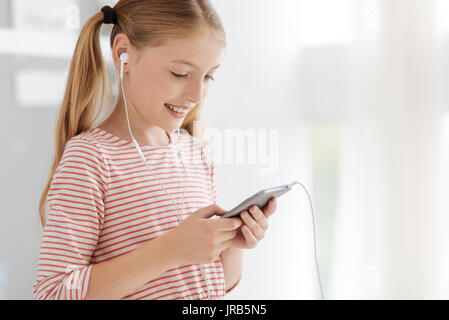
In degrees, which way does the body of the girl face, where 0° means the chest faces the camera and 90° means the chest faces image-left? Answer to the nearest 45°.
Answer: approximately 315°
